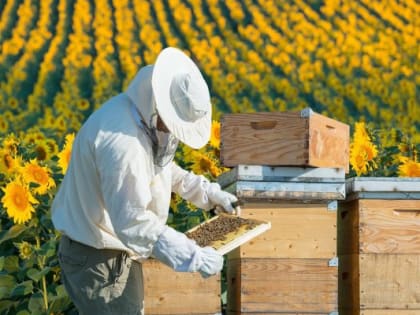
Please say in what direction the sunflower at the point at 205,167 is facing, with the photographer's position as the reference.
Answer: facing the viewer

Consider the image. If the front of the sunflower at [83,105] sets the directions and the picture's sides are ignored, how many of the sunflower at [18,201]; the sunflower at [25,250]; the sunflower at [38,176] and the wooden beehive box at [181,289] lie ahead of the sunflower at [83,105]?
4

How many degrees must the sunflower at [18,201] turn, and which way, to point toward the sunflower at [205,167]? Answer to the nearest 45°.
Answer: approximately 90° to its left

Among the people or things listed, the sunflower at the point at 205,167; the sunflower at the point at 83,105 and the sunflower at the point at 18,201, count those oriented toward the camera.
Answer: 3

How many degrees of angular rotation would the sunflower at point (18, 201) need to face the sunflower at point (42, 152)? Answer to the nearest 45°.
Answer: approximately 180°

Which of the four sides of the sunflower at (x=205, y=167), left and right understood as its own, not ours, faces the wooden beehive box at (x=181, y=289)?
front

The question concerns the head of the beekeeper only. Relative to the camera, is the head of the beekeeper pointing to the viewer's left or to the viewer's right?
to the viewer's right

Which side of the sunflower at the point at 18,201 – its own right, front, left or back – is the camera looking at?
front

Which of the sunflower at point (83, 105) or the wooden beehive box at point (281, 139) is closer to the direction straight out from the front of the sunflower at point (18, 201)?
the wooden beehive box

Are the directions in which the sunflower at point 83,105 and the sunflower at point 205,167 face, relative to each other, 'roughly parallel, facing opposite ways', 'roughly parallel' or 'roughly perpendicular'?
roughly parallel

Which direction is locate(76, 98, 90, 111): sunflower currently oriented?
toward the camera

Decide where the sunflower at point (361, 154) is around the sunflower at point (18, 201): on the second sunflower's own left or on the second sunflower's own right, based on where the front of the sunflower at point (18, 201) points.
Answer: on the second sunflower's own left

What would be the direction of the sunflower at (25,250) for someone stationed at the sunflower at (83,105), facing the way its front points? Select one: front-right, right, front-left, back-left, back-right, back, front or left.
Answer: front

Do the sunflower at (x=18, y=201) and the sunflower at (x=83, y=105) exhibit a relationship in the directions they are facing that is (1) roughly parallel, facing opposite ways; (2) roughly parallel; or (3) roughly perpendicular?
roughly parallel

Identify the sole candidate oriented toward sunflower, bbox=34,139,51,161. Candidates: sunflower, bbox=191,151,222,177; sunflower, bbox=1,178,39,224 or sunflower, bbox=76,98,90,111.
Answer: sunflower, bbox=76,98,90,111

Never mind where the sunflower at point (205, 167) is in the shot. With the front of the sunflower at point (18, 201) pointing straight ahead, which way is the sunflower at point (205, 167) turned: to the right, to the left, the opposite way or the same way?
the same way

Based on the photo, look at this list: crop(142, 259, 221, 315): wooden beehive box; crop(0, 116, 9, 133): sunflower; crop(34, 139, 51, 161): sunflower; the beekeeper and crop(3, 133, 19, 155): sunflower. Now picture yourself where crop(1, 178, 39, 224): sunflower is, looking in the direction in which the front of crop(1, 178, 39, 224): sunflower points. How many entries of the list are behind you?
3
